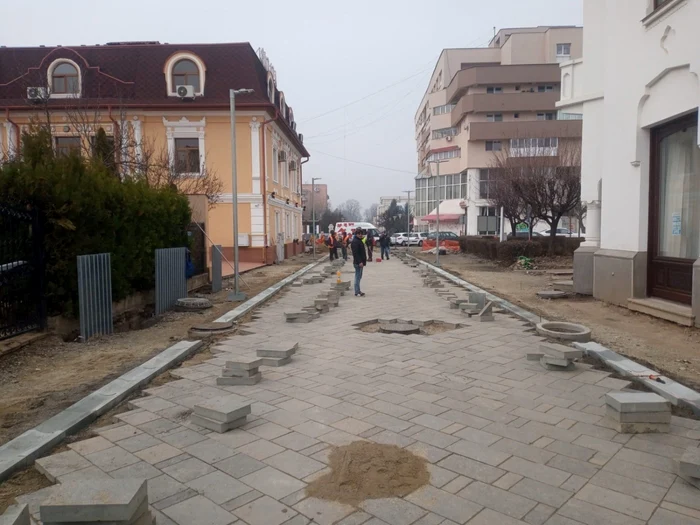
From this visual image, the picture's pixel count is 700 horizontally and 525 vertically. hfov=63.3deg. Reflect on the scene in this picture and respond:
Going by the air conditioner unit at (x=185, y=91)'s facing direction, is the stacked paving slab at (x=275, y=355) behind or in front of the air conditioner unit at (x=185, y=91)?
in front

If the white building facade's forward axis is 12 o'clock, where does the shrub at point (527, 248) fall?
The shrub is roughly at 4 o'clock from the white building facade.

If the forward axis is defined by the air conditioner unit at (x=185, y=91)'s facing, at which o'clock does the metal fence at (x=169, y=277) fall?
The metal fence is roughly at 12 o'clock from the air conditioner unit.

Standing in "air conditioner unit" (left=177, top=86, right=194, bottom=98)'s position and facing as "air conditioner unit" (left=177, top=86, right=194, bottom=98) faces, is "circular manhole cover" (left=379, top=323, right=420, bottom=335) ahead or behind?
ahead

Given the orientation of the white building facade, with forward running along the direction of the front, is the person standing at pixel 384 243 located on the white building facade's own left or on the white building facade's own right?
on the white building facade's own right

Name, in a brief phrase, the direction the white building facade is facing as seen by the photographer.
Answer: facing the viewer and to the left of the viewer

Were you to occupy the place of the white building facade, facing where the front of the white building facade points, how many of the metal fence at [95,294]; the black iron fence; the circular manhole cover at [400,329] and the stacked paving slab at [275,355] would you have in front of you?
4

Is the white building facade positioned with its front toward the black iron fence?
yes

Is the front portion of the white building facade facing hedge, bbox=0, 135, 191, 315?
yes

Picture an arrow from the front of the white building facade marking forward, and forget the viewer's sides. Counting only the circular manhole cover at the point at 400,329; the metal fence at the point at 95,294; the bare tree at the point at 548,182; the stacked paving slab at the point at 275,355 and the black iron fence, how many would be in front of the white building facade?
4

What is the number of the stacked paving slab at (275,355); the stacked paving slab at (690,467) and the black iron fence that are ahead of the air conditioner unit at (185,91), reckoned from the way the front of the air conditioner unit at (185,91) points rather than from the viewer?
3

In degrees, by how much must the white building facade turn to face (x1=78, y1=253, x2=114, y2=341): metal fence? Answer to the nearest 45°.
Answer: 0° — it already faces it

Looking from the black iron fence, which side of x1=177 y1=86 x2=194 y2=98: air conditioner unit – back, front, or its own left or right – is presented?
front
